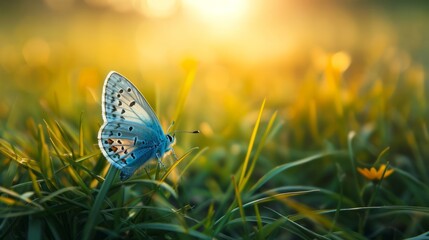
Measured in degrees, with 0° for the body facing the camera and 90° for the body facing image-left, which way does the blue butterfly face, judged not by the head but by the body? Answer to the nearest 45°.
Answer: approximately 270°
